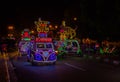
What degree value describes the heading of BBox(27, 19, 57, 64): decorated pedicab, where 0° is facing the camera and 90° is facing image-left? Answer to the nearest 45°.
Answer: approximately 0°
